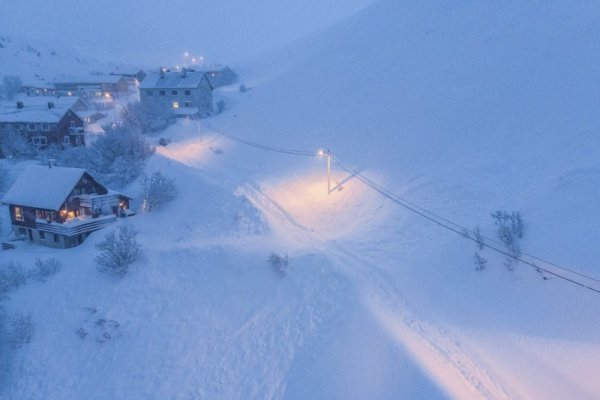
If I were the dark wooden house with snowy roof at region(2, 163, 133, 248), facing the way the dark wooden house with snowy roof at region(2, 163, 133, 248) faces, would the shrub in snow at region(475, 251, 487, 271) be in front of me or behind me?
in front

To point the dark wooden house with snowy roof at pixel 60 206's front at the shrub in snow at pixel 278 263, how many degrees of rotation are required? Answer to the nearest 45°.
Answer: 0° — it already faces it

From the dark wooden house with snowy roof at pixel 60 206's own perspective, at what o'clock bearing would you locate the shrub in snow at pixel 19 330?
The shrub in snow is roughly at 2 o'clock from the dark wooden house with snowy roof.

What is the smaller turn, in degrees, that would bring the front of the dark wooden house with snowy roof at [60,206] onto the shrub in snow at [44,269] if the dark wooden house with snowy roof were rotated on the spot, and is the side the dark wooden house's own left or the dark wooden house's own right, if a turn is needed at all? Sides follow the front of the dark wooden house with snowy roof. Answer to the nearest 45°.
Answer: approximately 45° to the dark wooden house's own right

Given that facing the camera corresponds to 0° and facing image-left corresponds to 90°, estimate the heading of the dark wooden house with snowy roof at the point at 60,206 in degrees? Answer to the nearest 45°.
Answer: approximately 315°

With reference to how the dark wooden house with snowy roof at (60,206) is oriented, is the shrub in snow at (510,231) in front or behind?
in front

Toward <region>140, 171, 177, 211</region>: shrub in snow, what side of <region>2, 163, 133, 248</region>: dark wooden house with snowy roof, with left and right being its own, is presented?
left
